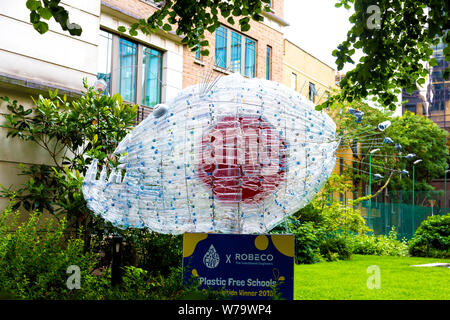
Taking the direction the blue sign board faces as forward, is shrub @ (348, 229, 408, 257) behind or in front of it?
behind

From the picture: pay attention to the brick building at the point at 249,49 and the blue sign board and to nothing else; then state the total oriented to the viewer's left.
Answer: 0

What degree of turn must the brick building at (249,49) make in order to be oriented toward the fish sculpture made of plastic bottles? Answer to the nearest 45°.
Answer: approximately 45° to its right

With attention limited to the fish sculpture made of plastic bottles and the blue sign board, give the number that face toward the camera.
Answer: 1

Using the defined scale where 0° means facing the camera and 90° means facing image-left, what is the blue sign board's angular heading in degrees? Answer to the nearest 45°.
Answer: approximately 0°

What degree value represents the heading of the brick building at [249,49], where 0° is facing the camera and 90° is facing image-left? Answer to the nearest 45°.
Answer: approximately 315°

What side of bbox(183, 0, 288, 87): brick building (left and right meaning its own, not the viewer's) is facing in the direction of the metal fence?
left
